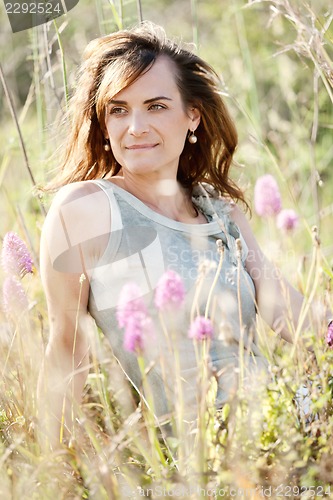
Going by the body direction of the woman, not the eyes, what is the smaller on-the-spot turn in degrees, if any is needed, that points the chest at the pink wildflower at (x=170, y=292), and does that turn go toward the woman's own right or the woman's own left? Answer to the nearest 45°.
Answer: approximately 45° to the woman's own right

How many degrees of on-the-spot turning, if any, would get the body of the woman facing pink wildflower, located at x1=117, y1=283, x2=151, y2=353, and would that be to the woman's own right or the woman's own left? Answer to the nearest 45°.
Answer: approximately 45° to the woman's own right

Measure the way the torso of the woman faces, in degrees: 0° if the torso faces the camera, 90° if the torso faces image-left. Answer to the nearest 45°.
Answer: approximately 315°

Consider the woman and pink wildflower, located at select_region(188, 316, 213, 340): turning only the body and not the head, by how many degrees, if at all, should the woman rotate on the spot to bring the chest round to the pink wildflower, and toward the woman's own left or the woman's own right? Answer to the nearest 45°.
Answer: approximately 45° to the woman's own right
